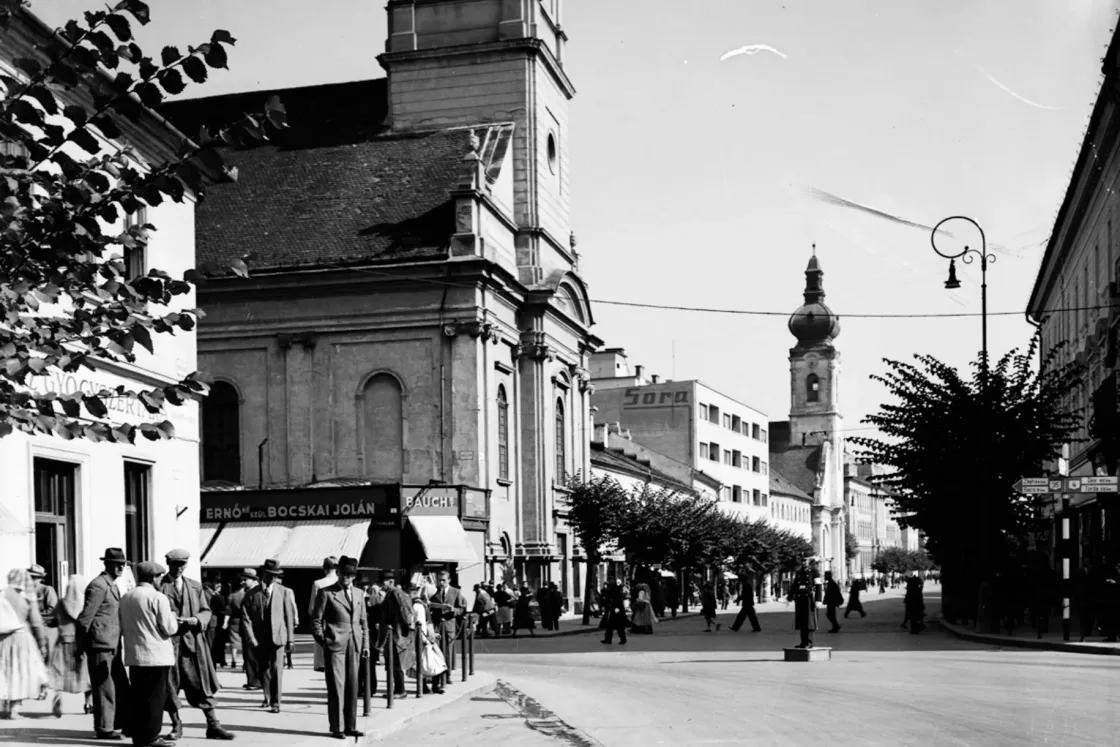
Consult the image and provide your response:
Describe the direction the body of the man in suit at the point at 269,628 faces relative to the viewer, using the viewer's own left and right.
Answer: facing the viewer

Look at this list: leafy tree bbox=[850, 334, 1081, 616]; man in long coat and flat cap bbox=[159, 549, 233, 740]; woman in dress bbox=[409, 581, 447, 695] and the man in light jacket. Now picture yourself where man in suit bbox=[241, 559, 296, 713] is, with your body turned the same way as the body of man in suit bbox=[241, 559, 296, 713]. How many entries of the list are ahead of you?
2

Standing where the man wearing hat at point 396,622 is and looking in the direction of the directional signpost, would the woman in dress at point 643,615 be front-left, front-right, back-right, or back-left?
front-left

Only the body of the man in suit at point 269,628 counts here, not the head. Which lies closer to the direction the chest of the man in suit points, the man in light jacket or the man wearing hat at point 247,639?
the man in light jacket

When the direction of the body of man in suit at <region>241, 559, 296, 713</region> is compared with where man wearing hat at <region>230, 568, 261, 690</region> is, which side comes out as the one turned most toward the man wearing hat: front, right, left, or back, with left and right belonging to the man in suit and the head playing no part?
back

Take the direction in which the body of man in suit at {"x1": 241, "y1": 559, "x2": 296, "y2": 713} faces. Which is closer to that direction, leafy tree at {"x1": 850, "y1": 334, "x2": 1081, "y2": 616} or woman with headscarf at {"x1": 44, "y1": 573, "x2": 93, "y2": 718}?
the woman with headscarf

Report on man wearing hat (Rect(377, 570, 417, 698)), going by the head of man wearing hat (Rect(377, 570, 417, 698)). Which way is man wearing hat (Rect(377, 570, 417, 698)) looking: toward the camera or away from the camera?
toward the camera

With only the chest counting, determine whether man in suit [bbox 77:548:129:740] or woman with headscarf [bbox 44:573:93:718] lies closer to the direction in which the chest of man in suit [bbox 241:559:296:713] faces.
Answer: the man in suit

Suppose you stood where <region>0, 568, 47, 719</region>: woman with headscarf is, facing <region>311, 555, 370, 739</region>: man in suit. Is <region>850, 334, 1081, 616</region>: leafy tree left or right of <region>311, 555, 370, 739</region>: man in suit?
left
